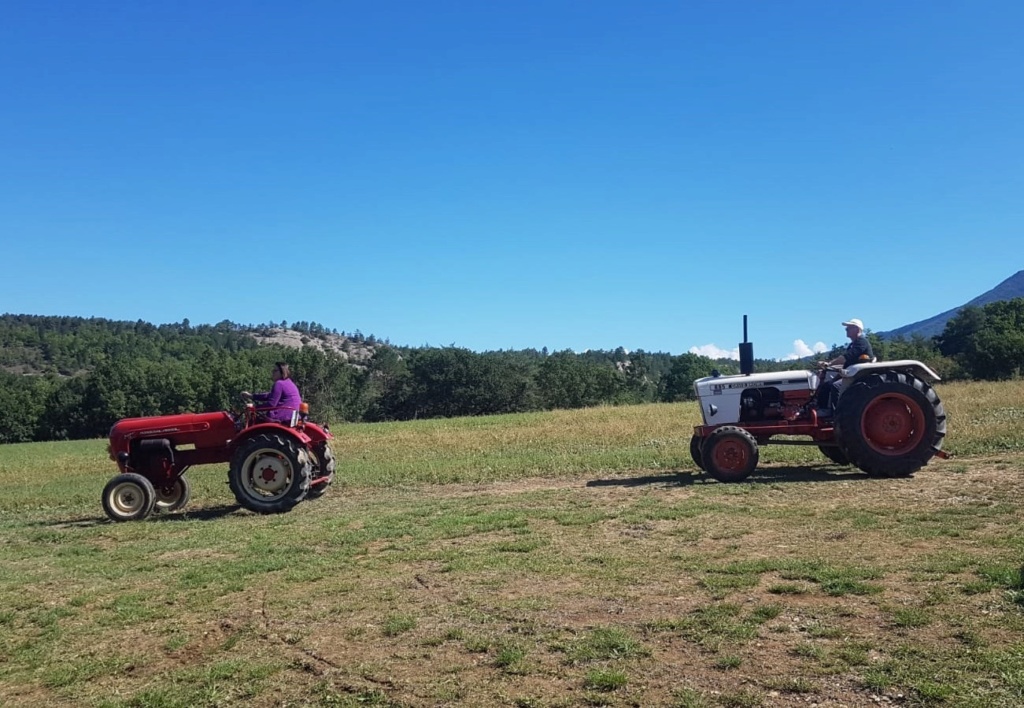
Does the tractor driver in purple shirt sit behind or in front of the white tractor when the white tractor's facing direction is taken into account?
in front

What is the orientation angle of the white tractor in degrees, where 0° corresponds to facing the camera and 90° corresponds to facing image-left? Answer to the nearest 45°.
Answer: approximately 90°

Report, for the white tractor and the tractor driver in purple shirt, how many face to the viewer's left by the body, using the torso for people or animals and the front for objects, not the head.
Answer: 2

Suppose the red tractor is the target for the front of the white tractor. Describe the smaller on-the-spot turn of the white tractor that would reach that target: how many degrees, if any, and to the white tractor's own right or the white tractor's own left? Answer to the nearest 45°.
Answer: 0° — it already faces it

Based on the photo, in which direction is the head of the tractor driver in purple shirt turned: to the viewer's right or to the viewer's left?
to the viewer's left

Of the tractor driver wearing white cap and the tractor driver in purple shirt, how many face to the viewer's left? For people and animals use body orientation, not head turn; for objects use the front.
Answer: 2

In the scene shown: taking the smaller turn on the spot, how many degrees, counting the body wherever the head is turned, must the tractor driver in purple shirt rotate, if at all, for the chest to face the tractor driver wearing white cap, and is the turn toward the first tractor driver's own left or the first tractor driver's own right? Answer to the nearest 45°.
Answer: approximately 180°

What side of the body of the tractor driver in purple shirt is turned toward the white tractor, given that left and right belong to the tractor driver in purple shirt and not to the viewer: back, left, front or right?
back

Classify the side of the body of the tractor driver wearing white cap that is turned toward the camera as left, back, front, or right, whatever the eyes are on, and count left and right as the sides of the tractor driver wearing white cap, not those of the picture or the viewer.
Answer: left

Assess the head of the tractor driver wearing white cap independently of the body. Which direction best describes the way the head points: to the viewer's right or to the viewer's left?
to the viewer's left

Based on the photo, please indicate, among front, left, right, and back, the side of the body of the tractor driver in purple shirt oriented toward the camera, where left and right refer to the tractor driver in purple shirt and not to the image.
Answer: left

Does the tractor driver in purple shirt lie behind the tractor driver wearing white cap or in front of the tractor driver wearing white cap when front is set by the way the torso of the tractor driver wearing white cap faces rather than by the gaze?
in front
